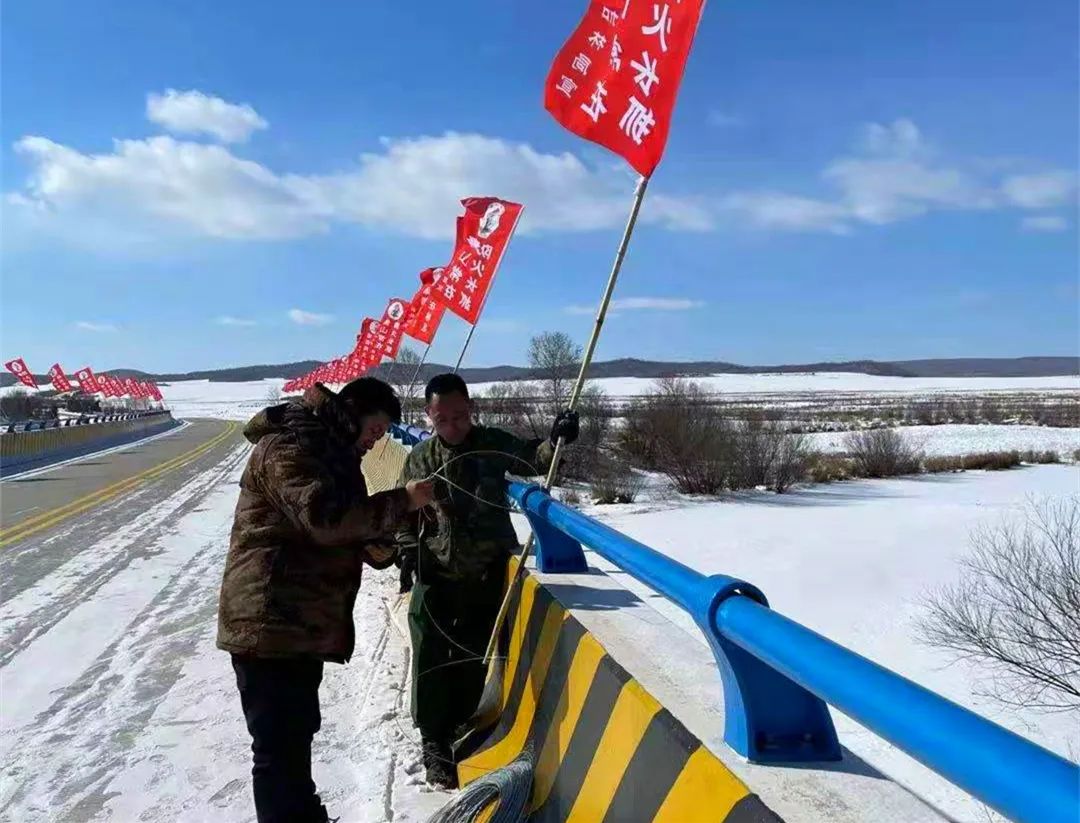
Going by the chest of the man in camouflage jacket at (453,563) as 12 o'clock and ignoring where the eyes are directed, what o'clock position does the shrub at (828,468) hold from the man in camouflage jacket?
The shrub is roughly at 7 o'clock from the man in camouflage jacket.

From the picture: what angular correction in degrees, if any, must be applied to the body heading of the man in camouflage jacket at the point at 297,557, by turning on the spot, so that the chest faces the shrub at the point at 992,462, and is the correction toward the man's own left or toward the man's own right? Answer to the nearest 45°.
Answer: approximately 45° to the man's own left

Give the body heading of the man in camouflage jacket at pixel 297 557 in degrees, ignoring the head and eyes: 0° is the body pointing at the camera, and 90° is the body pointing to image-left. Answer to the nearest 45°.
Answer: approximately 270°

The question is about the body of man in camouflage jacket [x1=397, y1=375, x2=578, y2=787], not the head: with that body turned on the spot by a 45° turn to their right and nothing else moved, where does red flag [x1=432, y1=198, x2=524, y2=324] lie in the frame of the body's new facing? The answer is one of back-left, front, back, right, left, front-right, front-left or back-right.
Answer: back-right

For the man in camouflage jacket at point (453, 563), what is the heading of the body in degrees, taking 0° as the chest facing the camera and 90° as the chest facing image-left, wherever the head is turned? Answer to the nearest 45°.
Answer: approximately 0°

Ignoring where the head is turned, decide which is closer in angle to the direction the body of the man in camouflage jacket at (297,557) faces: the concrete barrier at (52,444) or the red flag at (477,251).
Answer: the red flag

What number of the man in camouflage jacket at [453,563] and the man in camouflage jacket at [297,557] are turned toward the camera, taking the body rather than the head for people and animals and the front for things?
1

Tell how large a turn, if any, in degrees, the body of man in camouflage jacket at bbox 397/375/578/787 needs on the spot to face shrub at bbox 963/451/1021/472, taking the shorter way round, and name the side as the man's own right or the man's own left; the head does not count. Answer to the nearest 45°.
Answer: approximately 135° to the man's own left
